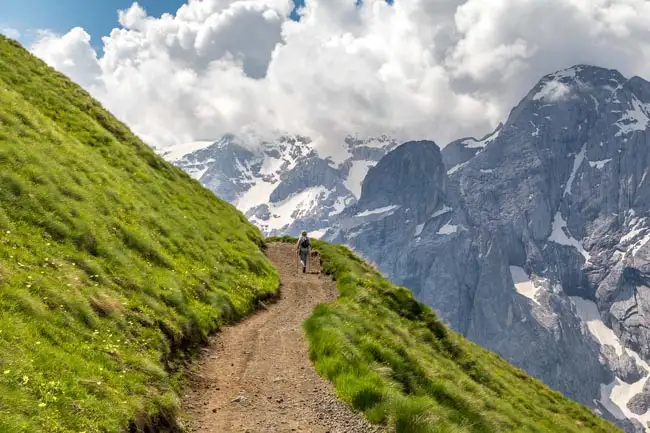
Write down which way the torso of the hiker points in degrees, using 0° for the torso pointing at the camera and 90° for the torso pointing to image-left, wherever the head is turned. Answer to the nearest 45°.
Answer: approximately 180°
